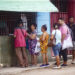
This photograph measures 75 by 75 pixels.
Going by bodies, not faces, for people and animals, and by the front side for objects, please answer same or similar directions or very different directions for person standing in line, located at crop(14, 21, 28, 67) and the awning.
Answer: very different directions
